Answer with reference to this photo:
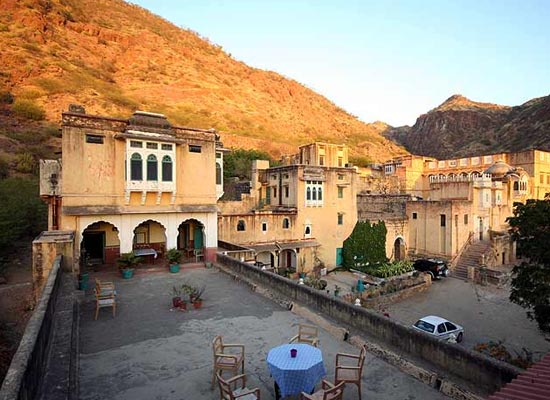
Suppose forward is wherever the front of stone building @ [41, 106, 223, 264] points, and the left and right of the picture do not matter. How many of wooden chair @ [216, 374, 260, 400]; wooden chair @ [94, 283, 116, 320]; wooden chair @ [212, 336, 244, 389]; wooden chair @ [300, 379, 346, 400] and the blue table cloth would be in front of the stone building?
5

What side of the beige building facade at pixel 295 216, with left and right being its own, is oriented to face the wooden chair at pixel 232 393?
front

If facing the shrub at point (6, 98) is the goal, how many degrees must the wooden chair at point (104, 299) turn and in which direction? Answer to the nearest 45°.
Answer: approximately 180°

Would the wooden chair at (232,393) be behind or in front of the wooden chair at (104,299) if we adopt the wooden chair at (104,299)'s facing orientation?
in front

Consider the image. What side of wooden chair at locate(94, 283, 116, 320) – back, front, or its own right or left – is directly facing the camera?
front

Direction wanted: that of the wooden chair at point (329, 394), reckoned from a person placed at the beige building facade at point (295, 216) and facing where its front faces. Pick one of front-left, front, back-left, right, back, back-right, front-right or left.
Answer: front

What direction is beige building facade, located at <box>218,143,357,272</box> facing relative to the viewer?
toward the camera

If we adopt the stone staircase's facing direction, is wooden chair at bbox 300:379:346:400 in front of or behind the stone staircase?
in front

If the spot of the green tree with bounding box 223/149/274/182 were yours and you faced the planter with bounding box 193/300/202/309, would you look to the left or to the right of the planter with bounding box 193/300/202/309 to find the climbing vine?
left

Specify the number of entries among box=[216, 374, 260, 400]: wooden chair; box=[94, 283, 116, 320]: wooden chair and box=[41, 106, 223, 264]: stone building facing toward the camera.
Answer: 2

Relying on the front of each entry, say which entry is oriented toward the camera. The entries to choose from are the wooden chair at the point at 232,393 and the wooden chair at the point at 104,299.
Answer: the wooden chair at the point at 104,299

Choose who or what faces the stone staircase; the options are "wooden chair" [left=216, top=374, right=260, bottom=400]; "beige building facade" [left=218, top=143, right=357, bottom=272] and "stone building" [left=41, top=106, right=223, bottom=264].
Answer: the wooden chair

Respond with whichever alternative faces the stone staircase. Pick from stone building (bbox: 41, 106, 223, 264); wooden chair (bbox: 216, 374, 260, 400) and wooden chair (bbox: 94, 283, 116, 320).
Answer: wooden chair (bbox: 216, 374, 260, 400)

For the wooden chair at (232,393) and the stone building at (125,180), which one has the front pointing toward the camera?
the stone building

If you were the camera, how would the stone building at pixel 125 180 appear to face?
facing the viewer

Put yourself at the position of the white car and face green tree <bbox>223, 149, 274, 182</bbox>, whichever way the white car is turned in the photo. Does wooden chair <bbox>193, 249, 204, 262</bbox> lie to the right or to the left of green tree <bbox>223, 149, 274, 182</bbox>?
left

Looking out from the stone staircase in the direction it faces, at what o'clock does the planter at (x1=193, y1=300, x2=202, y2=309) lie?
The planter is roughly at 11 o'clock from the stone staircase.

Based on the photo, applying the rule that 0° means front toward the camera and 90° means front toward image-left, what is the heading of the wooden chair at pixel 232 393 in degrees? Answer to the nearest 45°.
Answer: approximately 225°
